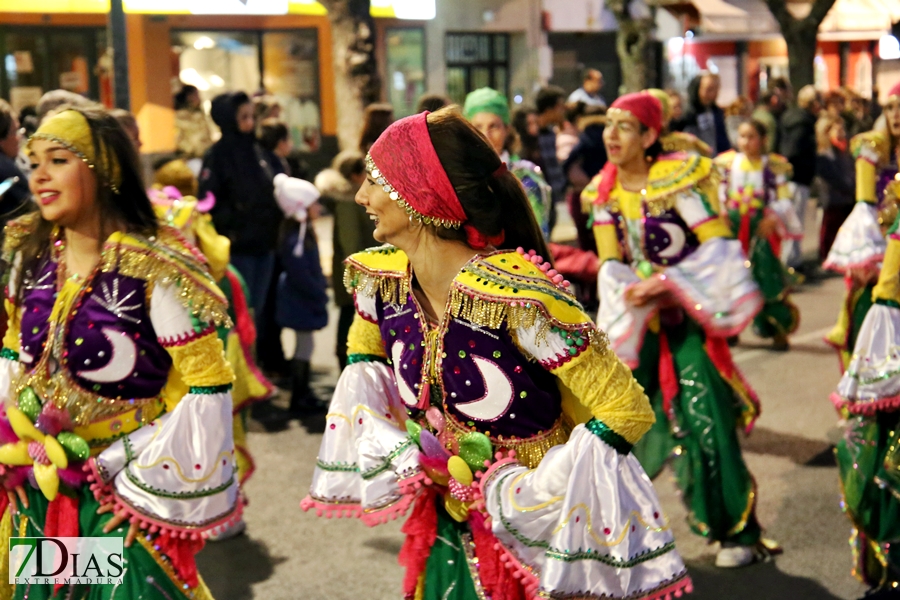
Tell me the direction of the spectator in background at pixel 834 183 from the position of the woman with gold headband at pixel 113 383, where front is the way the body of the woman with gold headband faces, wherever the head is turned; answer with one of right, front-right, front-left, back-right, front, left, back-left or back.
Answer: back

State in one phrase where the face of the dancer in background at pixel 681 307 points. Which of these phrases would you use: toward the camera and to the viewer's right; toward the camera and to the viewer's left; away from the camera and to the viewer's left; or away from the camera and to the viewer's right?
toward the camera and to the viewer's left

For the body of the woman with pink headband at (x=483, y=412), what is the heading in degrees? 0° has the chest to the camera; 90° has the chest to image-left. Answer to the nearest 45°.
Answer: approximately 45°

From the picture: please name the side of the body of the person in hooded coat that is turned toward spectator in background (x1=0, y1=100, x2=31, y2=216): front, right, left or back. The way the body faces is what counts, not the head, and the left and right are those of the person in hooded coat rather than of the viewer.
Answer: right

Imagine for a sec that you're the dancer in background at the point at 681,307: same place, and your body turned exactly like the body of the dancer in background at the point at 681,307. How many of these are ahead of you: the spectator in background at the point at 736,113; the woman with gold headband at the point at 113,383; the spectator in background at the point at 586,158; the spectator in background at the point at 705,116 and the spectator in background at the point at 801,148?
1

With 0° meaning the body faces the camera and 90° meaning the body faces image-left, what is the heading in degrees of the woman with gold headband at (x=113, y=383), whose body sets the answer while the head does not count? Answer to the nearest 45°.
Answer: approximately 45°

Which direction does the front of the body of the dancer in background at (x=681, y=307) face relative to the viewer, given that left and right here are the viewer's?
facing the viewer and to the left of the viewer
